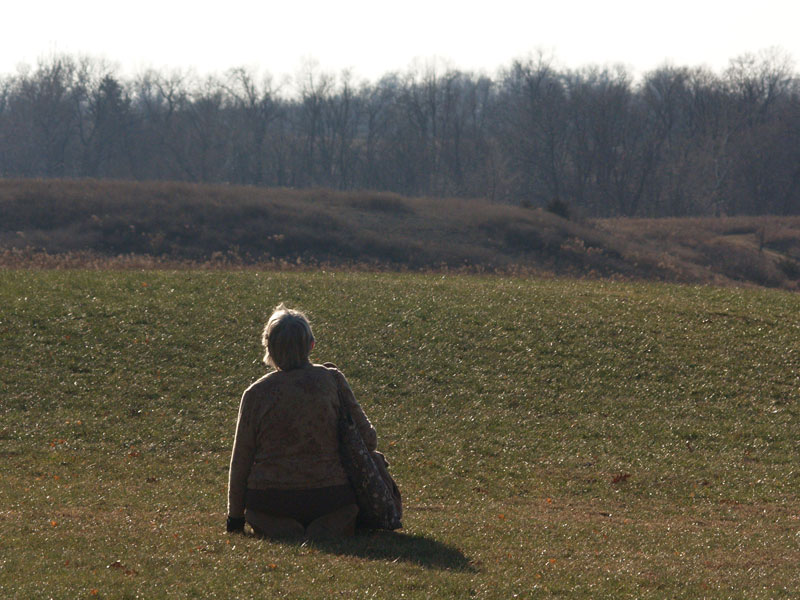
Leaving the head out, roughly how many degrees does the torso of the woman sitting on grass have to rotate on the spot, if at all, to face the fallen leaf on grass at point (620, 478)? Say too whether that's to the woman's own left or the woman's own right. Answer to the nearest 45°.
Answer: approximately 45° to the woman's own right

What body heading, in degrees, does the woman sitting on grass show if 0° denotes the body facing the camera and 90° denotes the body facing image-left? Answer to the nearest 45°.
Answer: approximately 180°

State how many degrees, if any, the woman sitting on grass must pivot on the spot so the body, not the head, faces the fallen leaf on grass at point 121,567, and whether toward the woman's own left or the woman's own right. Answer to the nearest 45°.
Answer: approximately 135° to the woman's own left

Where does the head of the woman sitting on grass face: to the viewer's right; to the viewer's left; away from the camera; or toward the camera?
away from the camera
